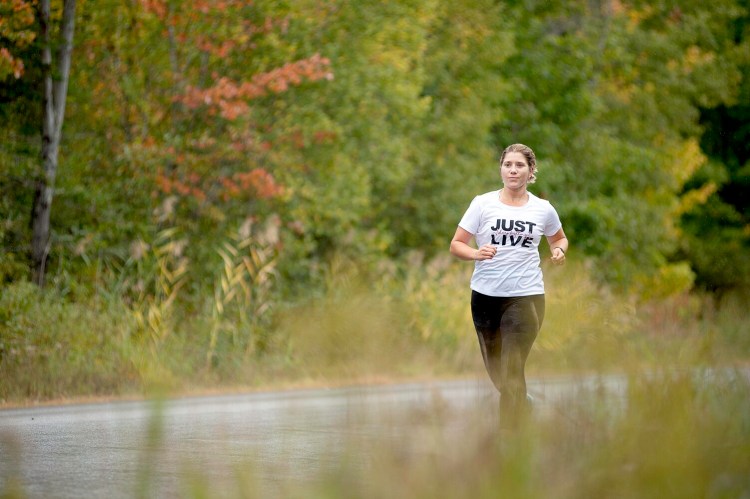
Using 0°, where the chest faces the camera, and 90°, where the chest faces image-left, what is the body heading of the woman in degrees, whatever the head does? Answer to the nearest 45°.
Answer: approximately 0°
